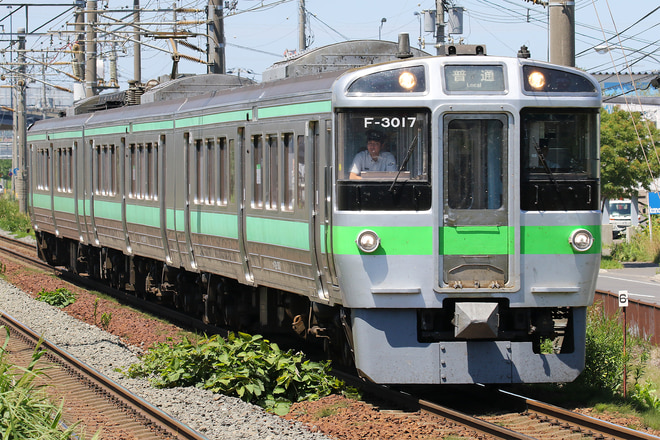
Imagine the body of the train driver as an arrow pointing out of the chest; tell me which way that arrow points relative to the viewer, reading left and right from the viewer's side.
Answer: facing the viewer

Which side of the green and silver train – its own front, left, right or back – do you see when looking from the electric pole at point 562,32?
left

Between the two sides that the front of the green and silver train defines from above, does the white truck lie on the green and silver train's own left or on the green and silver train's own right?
on the green and silver train's own left

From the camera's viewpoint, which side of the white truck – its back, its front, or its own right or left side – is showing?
front

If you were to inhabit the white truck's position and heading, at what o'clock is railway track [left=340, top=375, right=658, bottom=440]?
The railway track is roughly at 12 o'clock from the white truck.

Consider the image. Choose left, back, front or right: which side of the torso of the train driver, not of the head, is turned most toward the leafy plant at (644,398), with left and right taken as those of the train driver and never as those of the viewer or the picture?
left

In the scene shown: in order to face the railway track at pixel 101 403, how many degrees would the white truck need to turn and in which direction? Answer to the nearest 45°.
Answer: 0° — it already faces it

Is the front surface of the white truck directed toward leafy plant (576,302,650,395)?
yes

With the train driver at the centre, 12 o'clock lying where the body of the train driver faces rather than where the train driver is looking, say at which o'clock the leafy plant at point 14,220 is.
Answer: The leafy plant is roughly at 5 o'clock from the train driver.

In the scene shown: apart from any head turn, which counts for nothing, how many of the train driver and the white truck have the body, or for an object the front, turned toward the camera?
2
